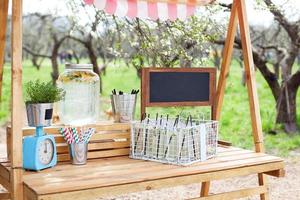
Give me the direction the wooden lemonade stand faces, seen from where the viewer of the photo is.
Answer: facing the viewer and to the right of the viewer

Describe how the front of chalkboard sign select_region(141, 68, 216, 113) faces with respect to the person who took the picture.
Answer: facing the viewer

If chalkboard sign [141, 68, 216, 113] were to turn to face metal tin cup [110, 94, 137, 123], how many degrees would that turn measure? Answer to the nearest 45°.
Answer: approximately 45° to its right

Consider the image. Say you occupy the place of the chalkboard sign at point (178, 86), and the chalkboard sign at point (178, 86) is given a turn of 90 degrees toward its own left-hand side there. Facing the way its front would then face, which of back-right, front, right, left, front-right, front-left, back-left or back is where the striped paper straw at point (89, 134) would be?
back-right

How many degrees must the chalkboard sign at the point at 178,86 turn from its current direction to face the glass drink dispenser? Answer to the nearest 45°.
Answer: approximately 45° to its right
